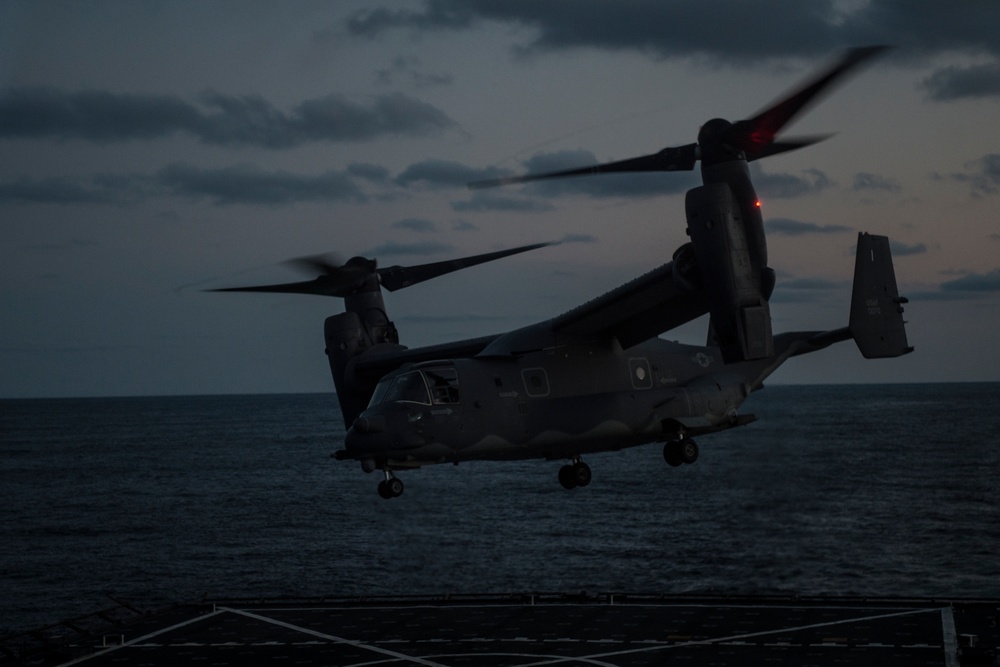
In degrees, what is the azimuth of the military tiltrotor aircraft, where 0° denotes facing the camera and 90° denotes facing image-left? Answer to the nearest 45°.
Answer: approximately 45°
